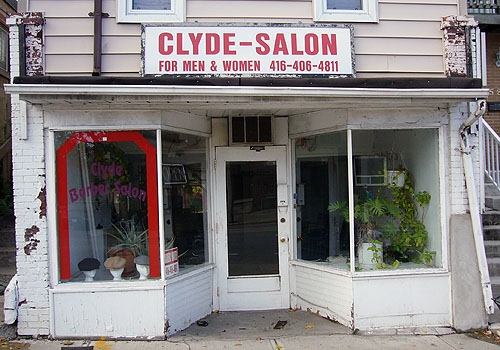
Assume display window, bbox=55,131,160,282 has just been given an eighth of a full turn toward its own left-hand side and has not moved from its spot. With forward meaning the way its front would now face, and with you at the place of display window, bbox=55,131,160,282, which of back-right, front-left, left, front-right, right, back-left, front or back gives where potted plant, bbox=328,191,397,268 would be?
front-left

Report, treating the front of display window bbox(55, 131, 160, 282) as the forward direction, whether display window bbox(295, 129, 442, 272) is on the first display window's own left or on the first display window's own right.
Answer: on the first display window's own left

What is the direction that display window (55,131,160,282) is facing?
toward the camera

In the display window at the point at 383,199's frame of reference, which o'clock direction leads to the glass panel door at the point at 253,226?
The glass panel door is roughly at 3 o'clock from the display window.

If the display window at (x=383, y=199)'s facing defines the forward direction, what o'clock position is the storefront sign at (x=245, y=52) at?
The storefront sign is roughly at 2 o'clock from the display window.

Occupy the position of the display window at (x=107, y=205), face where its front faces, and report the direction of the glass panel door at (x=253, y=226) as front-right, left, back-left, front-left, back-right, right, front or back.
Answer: left

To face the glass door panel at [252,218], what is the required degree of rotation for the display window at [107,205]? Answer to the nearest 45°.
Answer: approximately 90° to its left

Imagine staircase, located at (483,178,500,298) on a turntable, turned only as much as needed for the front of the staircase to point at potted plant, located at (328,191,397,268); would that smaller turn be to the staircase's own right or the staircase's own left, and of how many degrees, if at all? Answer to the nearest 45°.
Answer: approximately 45° to the staircase's own right

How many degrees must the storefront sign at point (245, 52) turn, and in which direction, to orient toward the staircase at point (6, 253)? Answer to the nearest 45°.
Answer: approximately 135° to its right

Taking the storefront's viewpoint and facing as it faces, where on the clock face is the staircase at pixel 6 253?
The staircase is roughly at 4 o'clock from the storefront.

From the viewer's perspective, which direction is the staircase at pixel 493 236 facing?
toward the camera
